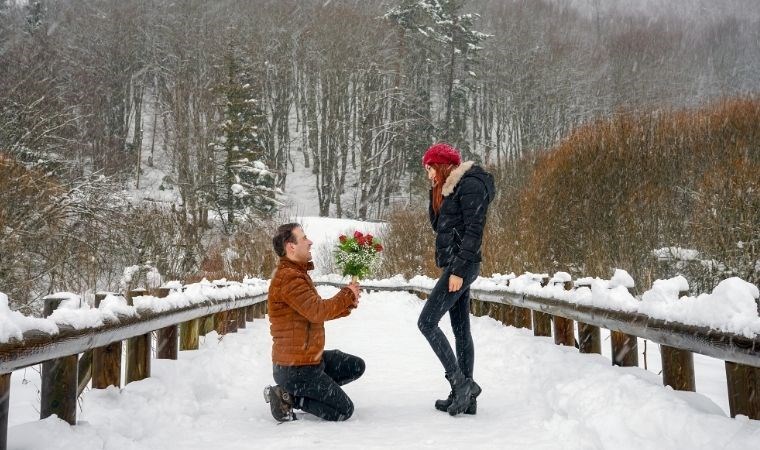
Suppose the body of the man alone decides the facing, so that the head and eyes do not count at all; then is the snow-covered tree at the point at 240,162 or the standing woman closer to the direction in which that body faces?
the standing woman

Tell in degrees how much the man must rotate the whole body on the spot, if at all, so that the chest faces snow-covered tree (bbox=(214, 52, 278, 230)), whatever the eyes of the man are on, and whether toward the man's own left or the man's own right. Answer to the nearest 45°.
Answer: approximately 90° to the man's own left

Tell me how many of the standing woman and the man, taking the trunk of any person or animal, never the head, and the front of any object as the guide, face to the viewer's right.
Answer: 1

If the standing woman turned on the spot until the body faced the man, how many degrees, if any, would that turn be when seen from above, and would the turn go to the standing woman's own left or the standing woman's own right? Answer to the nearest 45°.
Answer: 0° — they already face them

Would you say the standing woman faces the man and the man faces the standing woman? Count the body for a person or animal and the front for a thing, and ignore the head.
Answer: yes

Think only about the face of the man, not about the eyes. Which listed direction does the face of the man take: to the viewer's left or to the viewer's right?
to the viewer's right

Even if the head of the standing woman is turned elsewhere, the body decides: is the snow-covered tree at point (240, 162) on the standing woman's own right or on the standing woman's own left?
on the standing woman's own right

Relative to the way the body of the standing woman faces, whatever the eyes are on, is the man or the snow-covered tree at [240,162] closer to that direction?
the man

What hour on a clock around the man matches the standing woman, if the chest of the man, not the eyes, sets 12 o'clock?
The standing woman is roughly at 12 o'clock from the man.

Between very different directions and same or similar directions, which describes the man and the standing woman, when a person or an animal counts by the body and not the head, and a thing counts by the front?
very different directions

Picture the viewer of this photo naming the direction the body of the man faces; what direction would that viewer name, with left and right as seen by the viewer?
facing to the right of the viewer

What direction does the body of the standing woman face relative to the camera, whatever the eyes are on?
to the viewer's left
